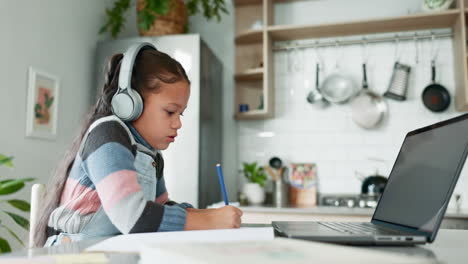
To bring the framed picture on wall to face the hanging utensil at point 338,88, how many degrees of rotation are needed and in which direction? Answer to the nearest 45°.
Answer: approximately 45° to its left

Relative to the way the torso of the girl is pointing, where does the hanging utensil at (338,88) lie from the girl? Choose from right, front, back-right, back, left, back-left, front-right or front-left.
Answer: front-left

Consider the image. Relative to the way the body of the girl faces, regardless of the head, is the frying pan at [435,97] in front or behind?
in front

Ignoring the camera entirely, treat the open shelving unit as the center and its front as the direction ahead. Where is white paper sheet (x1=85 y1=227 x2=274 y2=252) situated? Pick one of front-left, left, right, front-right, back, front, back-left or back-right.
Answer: front

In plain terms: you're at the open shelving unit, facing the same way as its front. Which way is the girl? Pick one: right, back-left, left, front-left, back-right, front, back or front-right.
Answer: front

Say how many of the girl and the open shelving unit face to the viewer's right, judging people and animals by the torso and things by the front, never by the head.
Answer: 1

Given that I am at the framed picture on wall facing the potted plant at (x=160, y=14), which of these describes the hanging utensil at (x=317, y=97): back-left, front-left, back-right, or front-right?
front-right

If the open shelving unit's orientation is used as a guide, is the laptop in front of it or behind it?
in front

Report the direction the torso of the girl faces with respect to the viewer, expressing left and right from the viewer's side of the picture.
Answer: facing to the right of the viewer

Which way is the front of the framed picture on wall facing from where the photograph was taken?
facing the viewer and to the right of the viewer

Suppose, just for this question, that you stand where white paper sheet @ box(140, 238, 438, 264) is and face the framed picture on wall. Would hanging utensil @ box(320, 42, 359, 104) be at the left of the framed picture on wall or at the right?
right

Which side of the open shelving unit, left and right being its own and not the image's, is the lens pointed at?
front

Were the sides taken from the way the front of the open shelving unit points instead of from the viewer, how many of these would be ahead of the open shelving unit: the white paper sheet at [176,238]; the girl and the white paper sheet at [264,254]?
3

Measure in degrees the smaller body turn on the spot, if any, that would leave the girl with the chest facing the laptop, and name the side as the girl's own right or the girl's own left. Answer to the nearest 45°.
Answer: approximately 45° to the girl's own right

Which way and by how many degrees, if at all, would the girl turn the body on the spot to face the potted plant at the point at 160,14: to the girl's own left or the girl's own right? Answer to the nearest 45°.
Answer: approximately 90° to the girl's own left
